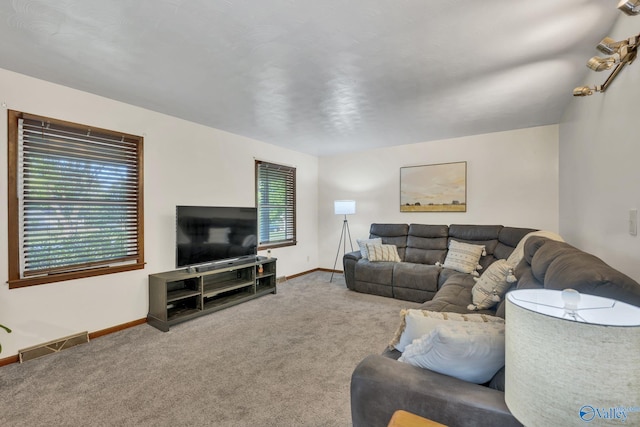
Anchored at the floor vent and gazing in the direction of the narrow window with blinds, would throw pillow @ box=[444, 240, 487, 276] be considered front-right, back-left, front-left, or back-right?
front-right

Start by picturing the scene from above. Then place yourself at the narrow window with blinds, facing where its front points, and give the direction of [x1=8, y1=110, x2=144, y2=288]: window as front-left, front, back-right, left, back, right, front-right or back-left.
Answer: right

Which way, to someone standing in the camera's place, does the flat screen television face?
facing the viewer and to the right of the viewer

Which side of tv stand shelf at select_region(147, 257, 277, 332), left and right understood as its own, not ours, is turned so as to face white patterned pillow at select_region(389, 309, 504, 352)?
front

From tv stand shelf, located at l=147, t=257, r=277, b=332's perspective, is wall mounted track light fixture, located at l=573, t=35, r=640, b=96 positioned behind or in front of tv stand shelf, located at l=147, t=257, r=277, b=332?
in front

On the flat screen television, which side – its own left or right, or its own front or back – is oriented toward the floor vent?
right

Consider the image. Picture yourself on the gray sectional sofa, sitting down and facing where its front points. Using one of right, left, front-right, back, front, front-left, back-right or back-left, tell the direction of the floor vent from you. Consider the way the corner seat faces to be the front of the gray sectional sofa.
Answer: front-right

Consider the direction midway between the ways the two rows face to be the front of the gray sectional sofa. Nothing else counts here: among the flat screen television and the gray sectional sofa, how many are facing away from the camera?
0

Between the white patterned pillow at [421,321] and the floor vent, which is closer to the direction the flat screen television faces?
the white patterned pillow

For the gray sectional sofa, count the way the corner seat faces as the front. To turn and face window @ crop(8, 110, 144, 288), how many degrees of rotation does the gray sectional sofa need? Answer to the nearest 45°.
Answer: approximately 45° to its right

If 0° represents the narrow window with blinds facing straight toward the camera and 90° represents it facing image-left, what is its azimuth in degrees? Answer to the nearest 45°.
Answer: approximately 315°

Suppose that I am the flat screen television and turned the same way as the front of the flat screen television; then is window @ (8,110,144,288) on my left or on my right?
on my right

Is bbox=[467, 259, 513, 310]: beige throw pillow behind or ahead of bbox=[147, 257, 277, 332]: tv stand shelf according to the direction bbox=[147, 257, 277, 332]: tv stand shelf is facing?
ahead

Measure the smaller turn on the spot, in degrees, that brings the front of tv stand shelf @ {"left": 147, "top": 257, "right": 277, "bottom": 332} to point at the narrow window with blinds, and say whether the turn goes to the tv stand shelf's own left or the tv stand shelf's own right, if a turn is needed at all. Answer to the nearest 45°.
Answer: approximately 90° to the tv stand shelf's own left

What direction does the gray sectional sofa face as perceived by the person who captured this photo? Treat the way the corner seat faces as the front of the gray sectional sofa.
facing the viewer and to the left of the viewer

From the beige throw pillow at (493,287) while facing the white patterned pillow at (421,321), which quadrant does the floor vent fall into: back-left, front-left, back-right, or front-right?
front-right

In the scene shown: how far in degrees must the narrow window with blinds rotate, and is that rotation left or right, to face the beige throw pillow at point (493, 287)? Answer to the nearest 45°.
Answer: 0° — it already faces it

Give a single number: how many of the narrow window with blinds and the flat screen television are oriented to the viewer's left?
0

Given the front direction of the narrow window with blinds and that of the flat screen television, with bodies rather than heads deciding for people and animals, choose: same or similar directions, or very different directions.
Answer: same or similar directions

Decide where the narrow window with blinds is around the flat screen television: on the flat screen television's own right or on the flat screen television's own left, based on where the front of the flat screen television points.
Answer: on the flat screen television's own left
